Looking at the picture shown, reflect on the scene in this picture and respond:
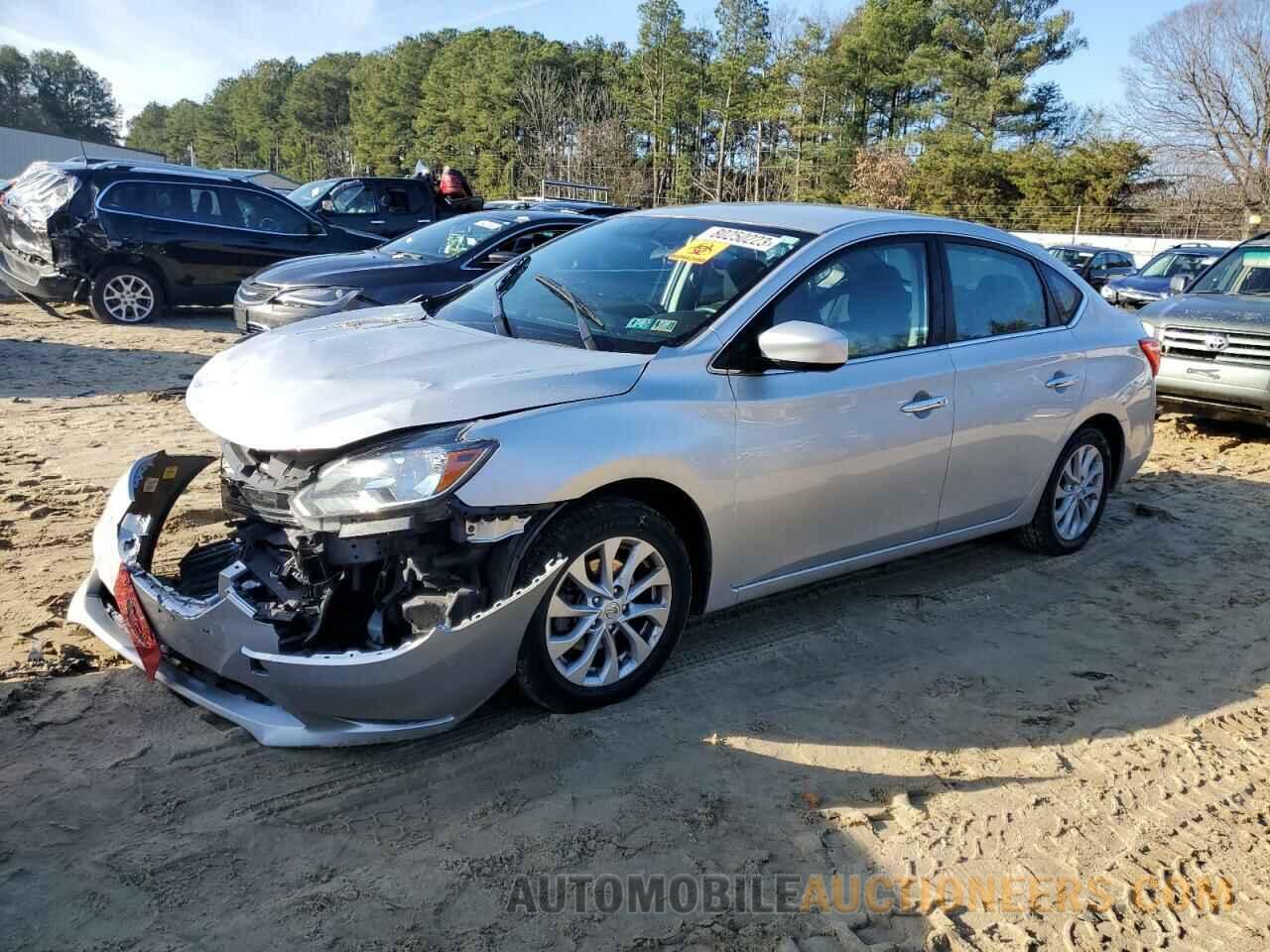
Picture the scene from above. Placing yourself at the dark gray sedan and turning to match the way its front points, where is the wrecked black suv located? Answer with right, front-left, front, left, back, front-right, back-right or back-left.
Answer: right

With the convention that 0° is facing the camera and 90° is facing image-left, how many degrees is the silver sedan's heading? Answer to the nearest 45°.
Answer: approximately 45°

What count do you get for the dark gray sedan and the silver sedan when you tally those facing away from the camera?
0

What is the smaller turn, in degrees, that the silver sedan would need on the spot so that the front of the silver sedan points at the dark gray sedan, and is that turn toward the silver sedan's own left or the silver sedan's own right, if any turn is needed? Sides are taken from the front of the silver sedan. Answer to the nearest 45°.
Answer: approximately 135° to the silver sedan's own right

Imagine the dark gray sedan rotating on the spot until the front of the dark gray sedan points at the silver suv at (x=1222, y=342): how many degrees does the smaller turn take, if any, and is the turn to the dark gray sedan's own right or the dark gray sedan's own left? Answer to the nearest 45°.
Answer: approximately 135° to the dark gray sedan's own left

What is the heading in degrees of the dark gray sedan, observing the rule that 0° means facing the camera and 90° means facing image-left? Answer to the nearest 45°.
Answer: approximately 45°

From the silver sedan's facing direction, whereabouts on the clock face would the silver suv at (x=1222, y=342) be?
The silver suv is roughly at 6 o'clock from the silver sedan.
